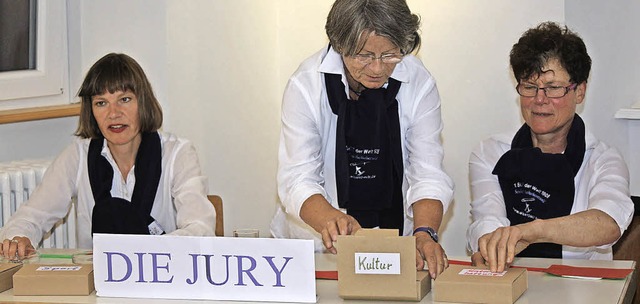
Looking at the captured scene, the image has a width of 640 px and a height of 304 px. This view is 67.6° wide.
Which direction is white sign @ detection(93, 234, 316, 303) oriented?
toward the camera

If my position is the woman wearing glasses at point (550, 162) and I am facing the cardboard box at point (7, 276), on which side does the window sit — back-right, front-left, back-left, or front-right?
front-right

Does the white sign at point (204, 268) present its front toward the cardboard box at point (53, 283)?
no

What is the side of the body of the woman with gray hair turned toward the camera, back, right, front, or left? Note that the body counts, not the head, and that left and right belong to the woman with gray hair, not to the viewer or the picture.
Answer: front

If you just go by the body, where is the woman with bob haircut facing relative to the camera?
toward the camera

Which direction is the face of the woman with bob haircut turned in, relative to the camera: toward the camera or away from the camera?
toward the camera

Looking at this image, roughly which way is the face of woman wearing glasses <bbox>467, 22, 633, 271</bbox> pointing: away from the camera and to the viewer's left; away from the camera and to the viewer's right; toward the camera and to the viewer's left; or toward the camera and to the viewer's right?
toward the camera and to the viewer's left

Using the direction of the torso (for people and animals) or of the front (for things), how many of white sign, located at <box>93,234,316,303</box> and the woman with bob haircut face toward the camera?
2

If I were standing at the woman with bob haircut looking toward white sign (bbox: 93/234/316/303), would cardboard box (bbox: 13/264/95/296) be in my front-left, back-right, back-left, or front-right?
front-right

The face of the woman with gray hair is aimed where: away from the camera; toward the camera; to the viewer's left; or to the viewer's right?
toward the camera

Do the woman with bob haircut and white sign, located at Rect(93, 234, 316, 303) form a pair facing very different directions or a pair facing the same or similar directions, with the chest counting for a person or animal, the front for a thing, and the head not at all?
same or similar directions

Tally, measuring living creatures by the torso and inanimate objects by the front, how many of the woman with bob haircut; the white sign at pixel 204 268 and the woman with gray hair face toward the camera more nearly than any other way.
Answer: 3

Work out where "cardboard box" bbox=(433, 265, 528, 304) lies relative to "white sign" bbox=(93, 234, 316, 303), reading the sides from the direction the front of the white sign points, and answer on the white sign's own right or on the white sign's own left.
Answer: on the white sign's own left

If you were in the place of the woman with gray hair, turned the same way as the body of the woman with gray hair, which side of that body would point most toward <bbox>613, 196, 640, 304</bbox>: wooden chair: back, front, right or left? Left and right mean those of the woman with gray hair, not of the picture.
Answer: left
